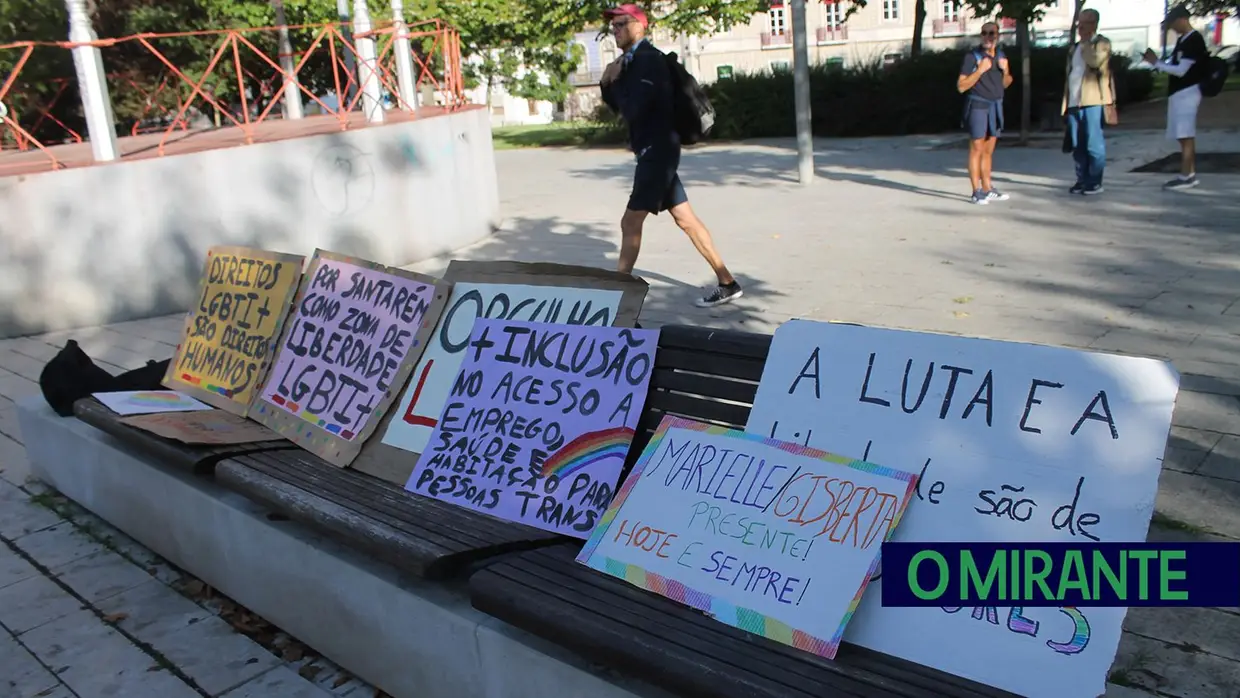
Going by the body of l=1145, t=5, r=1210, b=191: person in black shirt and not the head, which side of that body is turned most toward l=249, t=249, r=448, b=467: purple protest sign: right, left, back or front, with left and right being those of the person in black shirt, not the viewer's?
left

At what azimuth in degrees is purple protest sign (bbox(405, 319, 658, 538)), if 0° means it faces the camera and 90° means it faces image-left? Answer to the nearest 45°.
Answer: approximately 45°

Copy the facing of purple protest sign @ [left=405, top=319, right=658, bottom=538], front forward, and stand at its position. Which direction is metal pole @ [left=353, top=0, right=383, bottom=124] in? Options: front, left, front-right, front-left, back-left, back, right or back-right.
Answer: back-right

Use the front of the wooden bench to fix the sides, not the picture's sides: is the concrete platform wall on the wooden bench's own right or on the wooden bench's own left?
on the wooden bench's own right

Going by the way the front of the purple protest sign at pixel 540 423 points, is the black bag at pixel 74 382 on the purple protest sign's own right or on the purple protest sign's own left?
on the purple protest sign's own right

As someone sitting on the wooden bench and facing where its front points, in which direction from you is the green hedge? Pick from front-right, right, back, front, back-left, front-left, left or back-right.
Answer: back-right

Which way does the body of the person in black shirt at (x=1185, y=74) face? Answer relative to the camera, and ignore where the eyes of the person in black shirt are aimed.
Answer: to the viewer's left

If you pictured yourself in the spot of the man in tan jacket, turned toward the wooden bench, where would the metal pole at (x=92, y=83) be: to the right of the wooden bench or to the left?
right

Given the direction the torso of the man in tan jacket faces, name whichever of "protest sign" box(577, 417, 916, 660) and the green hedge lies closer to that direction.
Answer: the protest sign
